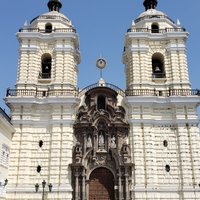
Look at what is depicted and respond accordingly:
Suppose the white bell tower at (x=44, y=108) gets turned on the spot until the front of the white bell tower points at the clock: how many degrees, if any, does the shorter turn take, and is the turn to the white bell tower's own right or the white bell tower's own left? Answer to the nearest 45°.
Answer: approximately 90° to the white bell tower's own left

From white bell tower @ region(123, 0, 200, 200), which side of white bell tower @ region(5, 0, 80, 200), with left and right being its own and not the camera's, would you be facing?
left

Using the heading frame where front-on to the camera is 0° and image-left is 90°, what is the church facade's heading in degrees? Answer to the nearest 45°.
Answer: approximately 0°

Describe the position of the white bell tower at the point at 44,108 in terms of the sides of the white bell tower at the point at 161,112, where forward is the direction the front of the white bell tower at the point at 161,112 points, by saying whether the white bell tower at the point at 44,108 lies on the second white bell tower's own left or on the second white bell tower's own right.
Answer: on the second white bell tower's own right

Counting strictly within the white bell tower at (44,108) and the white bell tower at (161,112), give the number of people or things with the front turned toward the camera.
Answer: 2

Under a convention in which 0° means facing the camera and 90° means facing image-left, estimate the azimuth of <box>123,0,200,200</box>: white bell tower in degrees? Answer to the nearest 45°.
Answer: approximately 0°
